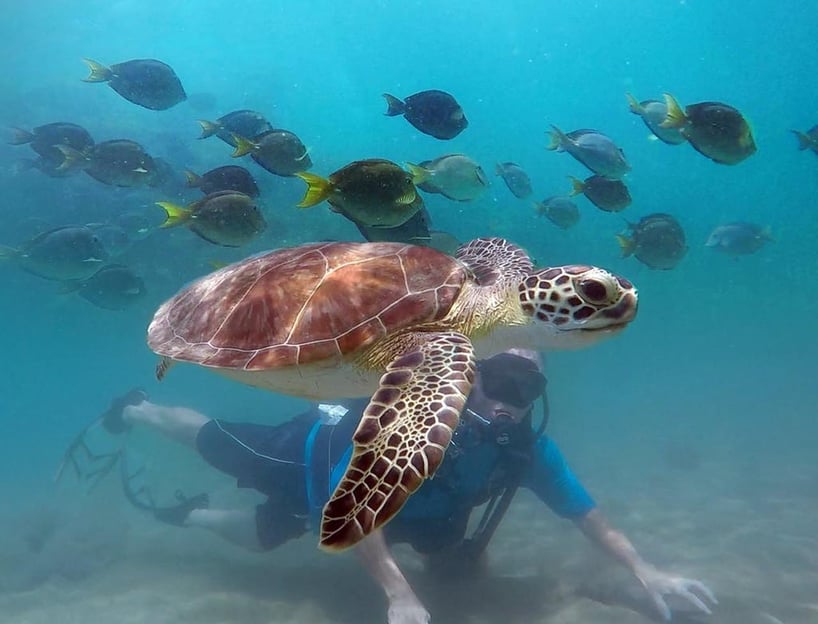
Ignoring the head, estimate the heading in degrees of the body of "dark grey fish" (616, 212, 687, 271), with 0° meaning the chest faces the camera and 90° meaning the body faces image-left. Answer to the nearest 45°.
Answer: approximately 270°

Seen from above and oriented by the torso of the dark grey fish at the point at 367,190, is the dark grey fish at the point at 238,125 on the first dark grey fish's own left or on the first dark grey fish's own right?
on the first dark grey fish's own left

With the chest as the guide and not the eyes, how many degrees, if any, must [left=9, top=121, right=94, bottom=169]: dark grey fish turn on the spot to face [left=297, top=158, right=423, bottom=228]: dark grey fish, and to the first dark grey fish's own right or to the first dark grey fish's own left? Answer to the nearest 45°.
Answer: approximately 45° to the first dark grey fish's own right

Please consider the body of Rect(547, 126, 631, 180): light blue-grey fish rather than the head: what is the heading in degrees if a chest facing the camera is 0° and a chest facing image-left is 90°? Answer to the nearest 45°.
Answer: approximately 270°

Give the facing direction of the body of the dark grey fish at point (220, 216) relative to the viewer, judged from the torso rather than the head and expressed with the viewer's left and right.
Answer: facing to the right of the viewer

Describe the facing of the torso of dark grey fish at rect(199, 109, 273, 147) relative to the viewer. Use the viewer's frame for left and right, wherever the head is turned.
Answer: facing to the right of the viewer

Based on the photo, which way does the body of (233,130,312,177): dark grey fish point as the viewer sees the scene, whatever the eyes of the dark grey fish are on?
to the viewer's right

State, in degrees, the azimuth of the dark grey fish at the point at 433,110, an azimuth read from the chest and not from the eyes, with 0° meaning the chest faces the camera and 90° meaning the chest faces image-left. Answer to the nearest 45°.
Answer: approximately 270°

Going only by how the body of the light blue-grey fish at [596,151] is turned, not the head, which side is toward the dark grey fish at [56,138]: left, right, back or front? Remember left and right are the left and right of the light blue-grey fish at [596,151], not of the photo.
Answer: back

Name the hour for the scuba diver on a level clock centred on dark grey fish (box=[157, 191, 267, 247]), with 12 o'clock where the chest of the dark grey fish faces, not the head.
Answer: The scuba diver is roughly at 1 o'clock from the dark grey fish.

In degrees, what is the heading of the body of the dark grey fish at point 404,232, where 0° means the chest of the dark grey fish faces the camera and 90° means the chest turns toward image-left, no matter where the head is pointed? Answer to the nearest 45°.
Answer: approximately 270°

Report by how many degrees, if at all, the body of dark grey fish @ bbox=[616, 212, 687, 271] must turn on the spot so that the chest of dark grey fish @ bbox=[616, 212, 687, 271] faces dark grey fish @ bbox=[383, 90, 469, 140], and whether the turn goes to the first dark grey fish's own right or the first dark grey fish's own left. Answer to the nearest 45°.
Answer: approximately 135° to the first dark grey fish's own right

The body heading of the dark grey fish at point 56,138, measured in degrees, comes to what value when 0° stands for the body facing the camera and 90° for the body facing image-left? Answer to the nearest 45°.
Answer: approximately 270°

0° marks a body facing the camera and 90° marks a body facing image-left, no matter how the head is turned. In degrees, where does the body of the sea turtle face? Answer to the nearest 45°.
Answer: approximately 270°
